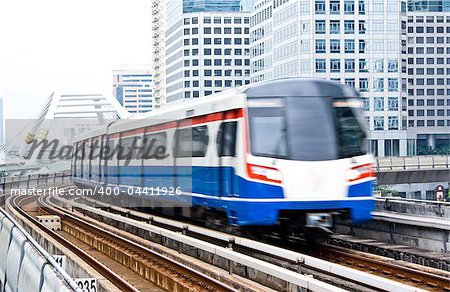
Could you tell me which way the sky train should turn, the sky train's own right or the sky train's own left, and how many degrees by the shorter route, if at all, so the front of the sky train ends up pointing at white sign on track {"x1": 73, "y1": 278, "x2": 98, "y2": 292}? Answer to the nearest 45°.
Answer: approximately 90° to the sky train's own right

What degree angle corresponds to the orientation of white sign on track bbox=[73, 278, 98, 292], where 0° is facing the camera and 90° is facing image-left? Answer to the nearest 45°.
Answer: approximately 0°

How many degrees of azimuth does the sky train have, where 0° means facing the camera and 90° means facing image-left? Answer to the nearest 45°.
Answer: approximately 315°

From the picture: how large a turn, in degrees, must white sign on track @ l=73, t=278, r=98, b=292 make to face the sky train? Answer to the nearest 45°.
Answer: approximately 135° to its left

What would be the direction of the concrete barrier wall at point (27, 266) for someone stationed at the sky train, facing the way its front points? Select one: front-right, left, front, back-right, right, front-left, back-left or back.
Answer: right
